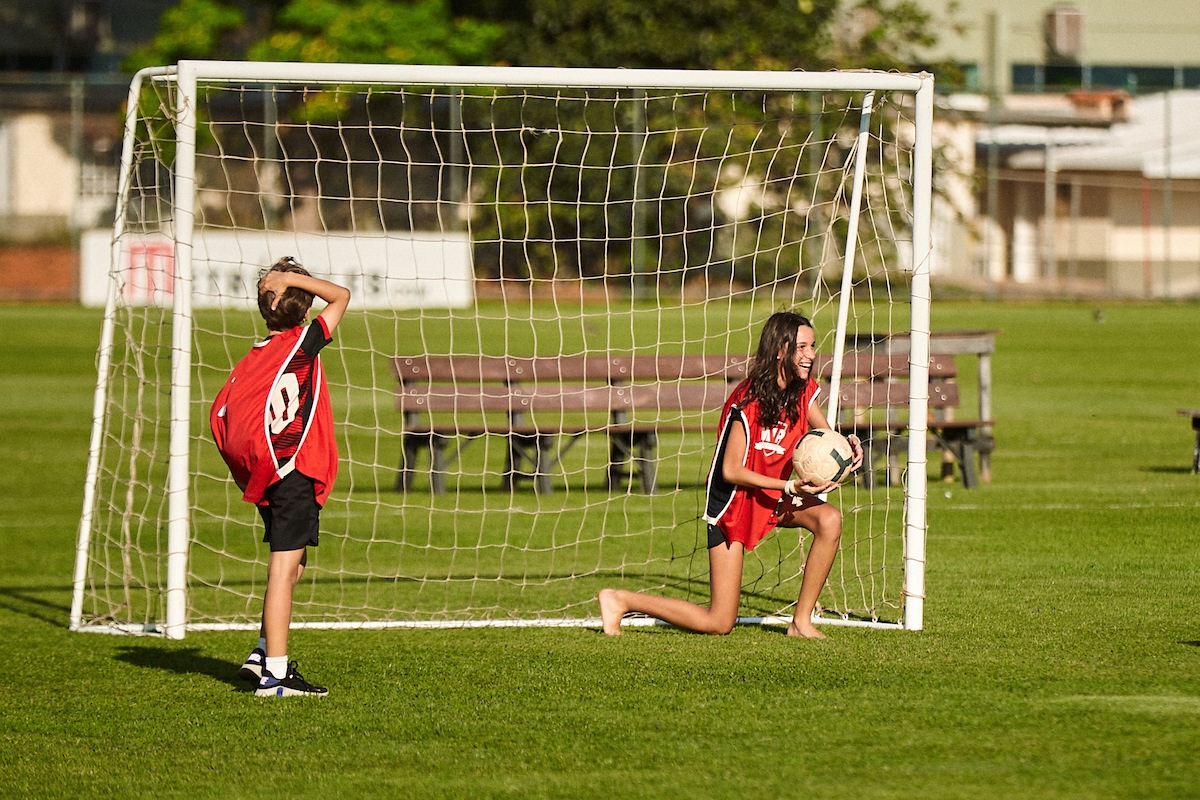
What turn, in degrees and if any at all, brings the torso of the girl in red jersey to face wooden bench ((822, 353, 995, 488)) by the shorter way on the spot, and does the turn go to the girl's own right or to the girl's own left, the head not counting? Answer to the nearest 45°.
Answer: approximately 135° to the girl's own left

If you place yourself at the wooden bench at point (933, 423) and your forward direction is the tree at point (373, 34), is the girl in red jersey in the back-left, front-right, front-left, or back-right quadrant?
back-left

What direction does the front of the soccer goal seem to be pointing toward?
toward the camera

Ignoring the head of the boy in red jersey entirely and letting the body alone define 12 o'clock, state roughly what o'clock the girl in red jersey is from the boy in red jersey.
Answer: The girl in red jersey is roughly at 1 o'clock from the boy in red jersey.

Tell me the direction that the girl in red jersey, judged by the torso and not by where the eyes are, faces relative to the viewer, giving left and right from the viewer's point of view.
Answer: facing the viewer and to the right of the viewer

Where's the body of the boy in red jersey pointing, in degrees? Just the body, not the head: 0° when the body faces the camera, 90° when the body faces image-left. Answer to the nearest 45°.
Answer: approximately 225°

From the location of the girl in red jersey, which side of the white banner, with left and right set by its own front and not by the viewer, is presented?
front

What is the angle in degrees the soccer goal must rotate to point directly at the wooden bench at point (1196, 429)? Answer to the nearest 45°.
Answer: approximately 90° to its left

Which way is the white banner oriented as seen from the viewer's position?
toward the camera

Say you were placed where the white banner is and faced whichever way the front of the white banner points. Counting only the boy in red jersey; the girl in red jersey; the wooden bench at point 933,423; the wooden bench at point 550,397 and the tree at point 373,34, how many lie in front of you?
4

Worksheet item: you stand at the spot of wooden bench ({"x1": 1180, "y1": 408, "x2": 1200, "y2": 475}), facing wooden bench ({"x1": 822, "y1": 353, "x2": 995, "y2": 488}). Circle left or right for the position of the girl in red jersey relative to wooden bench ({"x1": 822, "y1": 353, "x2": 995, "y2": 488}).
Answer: left

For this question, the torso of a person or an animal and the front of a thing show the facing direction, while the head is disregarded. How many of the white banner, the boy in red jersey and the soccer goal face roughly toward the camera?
2
